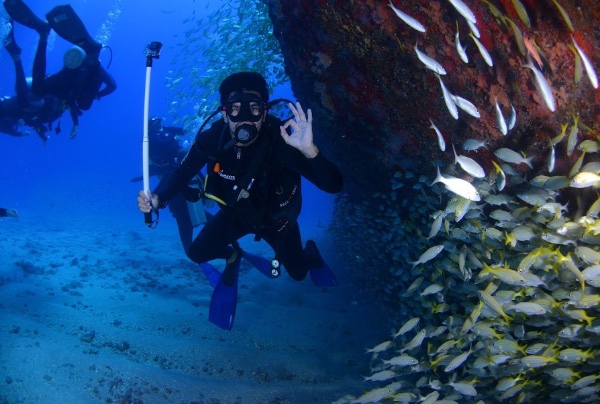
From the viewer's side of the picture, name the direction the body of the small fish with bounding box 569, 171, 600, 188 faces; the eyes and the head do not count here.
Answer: to the viewer's left

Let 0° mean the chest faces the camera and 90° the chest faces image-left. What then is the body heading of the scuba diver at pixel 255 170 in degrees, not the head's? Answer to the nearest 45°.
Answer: approximately 0°
